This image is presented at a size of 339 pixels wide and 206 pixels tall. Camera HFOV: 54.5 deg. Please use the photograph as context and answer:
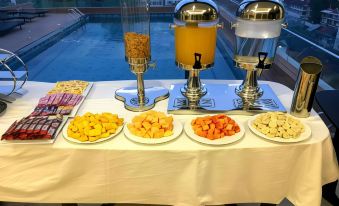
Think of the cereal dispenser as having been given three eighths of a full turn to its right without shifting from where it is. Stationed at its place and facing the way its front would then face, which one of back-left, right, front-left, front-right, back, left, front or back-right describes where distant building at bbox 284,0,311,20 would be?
right

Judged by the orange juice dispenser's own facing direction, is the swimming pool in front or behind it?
behind

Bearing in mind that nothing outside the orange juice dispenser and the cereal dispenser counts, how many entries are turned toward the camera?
2

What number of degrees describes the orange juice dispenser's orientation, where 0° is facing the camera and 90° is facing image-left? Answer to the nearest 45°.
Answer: approximately 0°

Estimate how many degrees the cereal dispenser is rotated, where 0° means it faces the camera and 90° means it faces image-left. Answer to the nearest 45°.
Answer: approximately 0°

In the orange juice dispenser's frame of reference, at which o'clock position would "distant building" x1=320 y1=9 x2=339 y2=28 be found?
The distant building is roughly at 7 o'clock from the orange juice dispenser.

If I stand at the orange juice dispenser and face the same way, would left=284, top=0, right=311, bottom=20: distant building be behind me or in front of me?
behind
